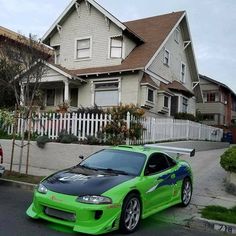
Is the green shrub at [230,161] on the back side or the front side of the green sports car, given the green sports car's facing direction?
on the back side

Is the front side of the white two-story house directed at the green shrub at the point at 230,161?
no

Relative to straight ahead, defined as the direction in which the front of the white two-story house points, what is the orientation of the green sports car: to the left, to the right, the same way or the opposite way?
the same way

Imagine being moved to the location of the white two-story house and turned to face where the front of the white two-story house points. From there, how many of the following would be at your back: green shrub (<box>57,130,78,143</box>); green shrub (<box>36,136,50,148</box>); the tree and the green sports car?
0

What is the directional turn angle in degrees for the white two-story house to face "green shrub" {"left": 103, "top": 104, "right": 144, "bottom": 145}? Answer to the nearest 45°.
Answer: approximately 45° to its left

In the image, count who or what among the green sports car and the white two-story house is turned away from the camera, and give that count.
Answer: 0

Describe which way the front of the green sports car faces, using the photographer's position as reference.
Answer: facing the viewer and to the left of the viewer

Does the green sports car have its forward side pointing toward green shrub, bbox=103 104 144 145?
no

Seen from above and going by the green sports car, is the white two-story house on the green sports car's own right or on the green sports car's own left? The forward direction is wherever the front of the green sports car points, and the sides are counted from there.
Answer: on the green sports car's own right

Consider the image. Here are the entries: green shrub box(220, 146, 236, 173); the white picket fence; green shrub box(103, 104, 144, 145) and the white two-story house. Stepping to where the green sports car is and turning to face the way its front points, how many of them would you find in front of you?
0

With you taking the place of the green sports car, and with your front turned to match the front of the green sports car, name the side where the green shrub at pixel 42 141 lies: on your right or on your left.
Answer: on your right

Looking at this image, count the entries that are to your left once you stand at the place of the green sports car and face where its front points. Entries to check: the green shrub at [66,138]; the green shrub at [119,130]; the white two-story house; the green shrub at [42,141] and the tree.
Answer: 0

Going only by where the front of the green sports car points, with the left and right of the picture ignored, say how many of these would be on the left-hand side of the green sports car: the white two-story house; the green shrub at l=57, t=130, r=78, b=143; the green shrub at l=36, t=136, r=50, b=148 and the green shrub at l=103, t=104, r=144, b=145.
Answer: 0

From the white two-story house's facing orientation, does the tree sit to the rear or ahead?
ahead
